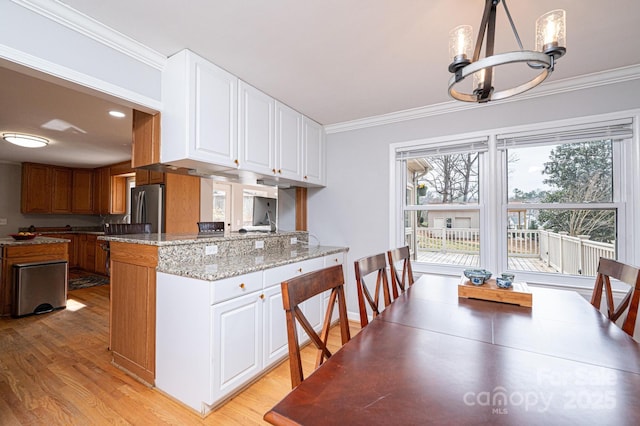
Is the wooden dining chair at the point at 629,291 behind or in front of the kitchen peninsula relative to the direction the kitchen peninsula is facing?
in front

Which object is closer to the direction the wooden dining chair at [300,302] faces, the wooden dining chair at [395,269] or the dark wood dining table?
the dark wood dining table

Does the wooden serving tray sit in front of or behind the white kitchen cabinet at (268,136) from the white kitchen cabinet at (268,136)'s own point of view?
in front

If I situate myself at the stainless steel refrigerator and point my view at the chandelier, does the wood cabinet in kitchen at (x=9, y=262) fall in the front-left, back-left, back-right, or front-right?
back-right

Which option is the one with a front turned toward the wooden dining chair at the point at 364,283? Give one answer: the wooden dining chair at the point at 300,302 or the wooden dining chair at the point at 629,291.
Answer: the wooden dining chair at the point at 629,291

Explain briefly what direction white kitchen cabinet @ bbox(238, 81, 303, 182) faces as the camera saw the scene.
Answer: facing the viewer and to the right of the viewer
